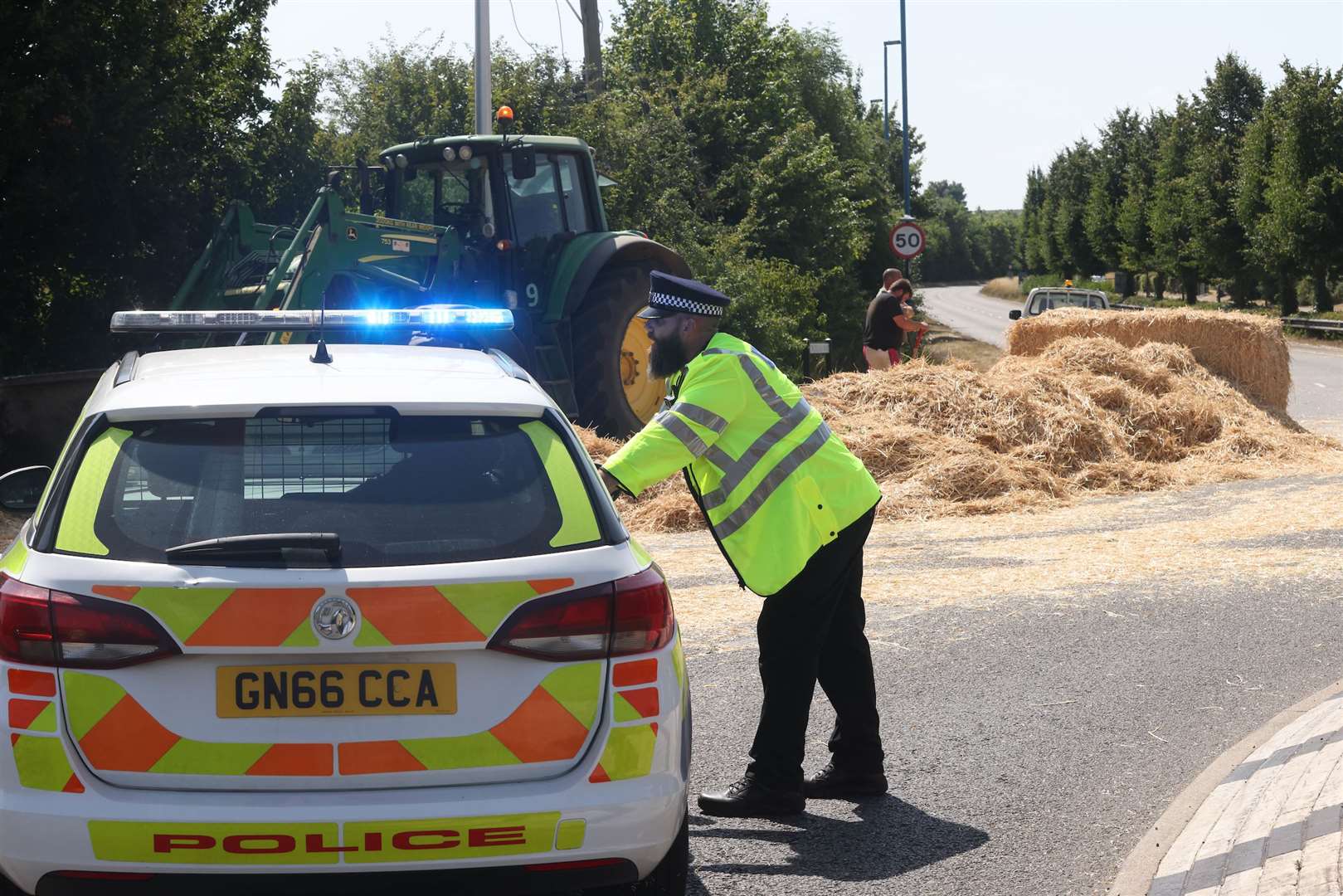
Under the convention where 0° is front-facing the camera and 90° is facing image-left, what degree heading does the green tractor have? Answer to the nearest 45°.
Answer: approximately 45°

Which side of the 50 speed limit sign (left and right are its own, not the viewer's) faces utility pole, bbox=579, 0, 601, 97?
right

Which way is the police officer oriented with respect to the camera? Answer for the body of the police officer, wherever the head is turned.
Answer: to the viewer's left

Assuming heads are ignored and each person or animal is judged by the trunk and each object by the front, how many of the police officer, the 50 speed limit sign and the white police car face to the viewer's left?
1

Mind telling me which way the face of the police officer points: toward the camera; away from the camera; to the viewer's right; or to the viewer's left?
to the viewer's left

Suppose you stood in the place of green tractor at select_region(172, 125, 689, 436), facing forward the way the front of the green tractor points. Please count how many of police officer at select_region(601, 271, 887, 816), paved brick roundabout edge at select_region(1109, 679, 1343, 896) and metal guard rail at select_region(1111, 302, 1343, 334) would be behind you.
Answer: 1

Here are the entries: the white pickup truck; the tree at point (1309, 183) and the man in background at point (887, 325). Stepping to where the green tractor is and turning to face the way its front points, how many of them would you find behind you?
3

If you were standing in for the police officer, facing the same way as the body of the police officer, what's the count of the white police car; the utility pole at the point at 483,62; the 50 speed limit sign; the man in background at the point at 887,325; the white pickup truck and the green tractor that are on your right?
5

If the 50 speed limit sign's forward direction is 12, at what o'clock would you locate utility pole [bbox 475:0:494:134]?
The utility pole is roughly at 1 o'clock from the 50 speed limit sign.

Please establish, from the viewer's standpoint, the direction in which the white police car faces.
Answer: facing away from the viewer

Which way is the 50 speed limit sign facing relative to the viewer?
toward the camera

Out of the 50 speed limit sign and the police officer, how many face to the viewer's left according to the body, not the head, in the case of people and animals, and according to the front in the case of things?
1

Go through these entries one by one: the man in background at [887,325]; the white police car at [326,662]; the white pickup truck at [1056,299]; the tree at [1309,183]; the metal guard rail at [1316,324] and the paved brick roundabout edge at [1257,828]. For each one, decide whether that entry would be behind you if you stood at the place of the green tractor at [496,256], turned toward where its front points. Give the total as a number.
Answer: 4

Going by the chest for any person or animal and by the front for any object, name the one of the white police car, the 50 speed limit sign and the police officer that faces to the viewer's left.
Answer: the police officer

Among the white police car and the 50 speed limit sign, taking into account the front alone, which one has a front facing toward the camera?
the 50 speed limit sign

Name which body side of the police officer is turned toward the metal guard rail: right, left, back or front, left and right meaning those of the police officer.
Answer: right
